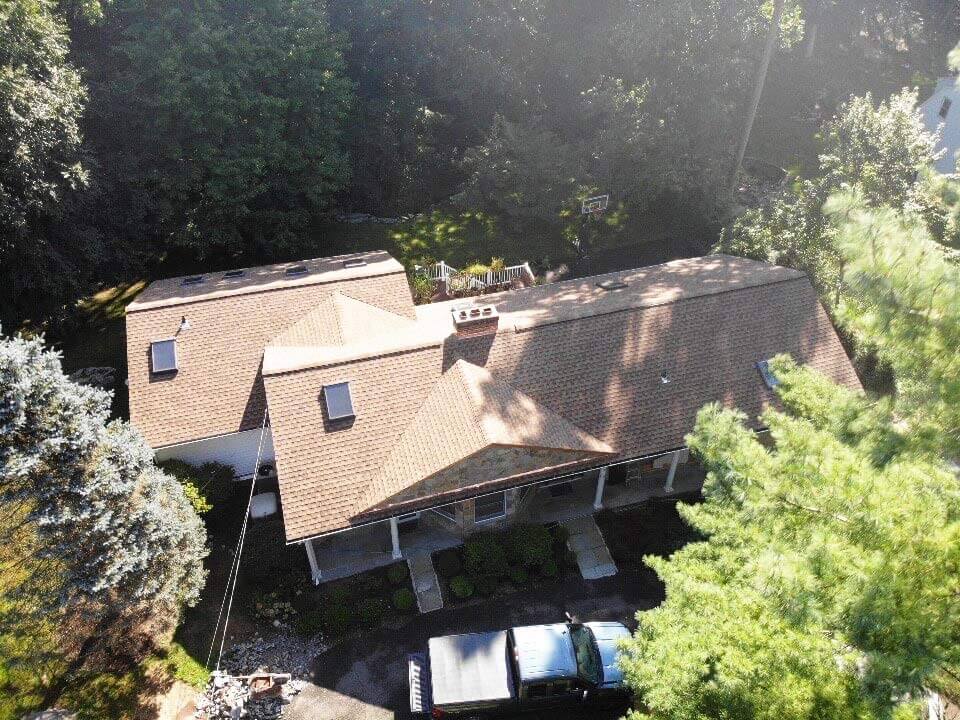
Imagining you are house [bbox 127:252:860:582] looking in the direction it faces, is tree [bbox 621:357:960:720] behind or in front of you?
in front

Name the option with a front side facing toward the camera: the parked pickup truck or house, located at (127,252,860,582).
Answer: the house

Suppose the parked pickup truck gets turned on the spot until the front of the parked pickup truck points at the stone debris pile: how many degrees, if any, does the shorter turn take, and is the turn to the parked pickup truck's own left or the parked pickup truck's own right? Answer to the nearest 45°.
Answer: approximately 180°

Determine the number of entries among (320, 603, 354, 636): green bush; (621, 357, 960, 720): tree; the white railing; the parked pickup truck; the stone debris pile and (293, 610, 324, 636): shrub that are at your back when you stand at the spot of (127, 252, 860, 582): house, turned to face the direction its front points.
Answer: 1

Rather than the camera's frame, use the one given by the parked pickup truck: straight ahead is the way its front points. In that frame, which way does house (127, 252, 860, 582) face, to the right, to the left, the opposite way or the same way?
to the right

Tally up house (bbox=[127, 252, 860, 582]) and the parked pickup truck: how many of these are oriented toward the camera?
1

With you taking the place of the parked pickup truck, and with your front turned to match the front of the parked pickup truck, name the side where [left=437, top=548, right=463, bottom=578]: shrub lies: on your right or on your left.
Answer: on your left

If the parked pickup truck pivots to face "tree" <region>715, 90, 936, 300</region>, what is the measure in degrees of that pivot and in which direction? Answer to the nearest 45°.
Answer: approximately 45° to its left

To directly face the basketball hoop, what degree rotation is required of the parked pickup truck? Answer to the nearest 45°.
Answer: approximately 90° to its left

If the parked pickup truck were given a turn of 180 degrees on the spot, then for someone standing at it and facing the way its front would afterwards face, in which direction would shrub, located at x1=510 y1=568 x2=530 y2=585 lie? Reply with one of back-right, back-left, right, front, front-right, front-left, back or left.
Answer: right

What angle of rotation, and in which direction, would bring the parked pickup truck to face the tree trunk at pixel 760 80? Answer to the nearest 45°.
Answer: approximately 45° to its left

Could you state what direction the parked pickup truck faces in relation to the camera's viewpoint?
facing to the right of the viewer

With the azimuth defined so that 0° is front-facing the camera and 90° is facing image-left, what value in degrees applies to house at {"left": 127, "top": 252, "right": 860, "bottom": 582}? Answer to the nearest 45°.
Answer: approximately 0°

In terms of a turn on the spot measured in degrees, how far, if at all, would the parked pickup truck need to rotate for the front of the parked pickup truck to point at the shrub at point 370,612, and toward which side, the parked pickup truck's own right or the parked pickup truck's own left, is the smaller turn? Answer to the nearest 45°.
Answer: approximately 135° to the parked pickup truck's own left
